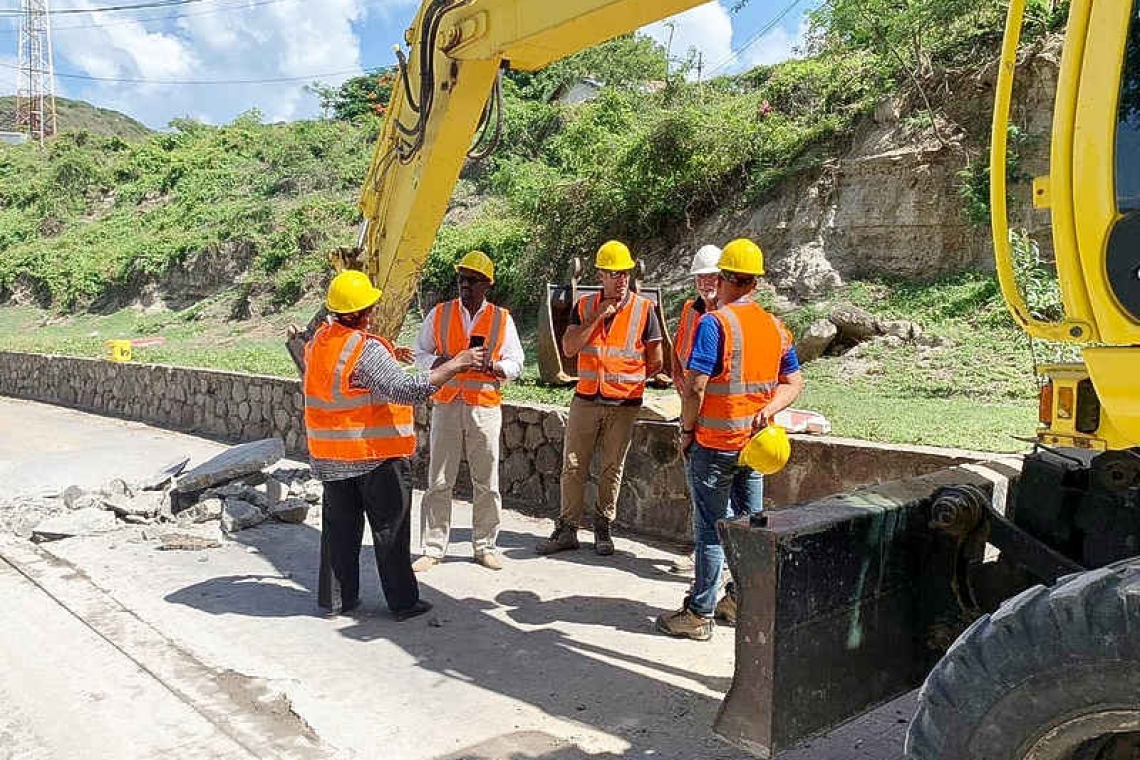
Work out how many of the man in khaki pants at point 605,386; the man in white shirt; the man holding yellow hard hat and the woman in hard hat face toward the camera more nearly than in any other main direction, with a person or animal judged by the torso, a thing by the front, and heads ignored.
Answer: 2

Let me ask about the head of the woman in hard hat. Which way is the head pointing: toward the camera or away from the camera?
away from the camera

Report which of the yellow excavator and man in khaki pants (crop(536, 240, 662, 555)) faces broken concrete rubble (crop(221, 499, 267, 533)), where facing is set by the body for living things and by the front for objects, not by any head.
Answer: the yellow excavator

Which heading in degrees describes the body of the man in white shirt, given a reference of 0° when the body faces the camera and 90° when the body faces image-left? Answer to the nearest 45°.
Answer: approximately 0°

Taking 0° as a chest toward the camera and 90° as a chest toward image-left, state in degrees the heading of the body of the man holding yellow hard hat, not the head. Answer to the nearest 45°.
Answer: approximately 135°

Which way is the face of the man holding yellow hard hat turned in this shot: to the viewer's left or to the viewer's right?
to the viewer's left

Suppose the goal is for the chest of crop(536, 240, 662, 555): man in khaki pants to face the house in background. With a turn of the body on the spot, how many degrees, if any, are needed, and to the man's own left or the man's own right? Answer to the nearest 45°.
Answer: approximately 180°

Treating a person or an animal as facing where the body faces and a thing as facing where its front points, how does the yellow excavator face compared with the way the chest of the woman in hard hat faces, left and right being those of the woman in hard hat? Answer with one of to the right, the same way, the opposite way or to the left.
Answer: to the left

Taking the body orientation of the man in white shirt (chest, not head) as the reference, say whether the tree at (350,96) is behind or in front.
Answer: behind

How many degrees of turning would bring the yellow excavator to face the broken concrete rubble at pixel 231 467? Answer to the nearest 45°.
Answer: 0° — it already faces it

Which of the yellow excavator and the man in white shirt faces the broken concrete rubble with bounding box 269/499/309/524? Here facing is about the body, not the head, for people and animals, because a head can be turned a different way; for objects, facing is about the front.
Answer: the yellow excavator

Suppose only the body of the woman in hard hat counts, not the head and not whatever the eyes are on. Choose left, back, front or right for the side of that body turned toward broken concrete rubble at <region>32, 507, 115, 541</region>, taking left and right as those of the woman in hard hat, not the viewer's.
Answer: left

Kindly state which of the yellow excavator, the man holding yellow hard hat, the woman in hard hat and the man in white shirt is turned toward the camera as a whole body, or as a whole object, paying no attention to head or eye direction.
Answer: the man in white shirt

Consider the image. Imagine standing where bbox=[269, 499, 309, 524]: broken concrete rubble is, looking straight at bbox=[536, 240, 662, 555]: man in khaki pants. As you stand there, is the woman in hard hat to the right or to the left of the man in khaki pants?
right
